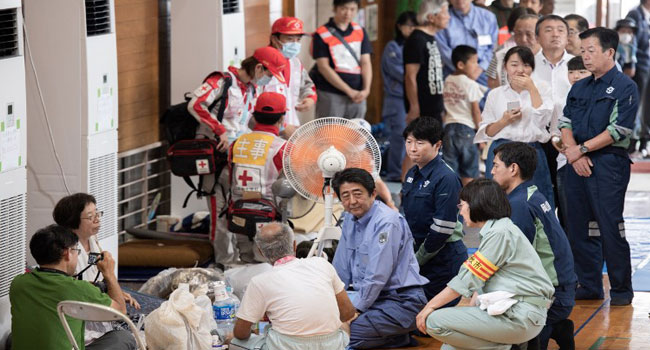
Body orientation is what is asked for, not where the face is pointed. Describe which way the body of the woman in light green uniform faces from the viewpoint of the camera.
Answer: to the viewer's left

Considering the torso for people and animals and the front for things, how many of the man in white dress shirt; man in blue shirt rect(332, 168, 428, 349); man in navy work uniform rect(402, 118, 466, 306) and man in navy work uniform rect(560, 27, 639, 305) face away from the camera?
0

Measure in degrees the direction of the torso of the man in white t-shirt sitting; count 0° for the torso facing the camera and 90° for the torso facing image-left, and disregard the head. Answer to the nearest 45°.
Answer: approximately 180°

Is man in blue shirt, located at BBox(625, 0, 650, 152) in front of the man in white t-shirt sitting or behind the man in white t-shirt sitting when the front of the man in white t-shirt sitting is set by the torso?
in front

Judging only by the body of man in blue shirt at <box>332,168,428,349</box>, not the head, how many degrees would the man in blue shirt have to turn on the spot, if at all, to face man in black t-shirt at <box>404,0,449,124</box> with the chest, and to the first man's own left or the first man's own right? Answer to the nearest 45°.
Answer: approximately 135° to the first man's own right

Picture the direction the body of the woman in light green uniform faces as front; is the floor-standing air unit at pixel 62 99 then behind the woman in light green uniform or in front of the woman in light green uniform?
in front

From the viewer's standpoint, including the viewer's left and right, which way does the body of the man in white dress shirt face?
facing the viewer

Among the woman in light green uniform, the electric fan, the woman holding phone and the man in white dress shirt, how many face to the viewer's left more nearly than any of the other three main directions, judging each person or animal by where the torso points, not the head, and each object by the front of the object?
1

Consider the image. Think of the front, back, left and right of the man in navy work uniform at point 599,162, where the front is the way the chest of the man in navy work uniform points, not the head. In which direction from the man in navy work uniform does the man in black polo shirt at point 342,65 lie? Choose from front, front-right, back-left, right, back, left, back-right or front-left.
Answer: right

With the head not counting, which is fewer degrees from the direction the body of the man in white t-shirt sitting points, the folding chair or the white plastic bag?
the white plastic bag

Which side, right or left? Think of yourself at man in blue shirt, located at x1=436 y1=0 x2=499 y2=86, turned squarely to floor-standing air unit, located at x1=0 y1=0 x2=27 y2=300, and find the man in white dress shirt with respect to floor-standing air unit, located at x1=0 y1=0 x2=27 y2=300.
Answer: left

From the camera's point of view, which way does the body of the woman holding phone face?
toward the camera

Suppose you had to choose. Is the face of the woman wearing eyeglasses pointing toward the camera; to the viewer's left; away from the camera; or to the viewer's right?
to the viewer's right

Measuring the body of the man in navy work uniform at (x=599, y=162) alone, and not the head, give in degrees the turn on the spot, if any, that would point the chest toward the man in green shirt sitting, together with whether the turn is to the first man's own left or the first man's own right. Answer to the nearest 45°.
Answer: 0° — they already face them

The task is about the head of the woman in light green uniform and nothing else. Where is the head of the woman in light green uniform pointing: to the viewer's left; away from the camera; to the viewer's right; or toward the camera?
to the viewer's left

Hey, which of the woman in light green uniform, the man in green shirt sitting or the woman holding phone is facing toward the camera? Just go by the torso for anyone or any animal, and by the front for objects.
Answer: the woman holding phone

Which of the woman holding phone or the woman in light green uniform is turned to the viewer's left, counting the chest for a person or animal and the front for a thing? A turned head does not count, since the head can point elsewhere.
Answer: the woman in light green uniform

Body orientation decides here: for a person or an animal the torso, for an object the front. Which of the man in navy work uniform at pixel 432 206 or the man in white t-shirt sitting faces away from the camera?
the man in white t-shirt sitting

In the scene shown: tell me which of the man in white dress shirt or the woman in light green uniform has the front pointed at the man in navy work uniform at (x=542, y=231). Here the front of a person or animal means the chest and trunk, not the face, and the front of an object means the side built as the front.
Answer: the man in white dress shirt
